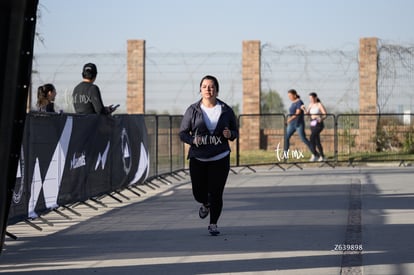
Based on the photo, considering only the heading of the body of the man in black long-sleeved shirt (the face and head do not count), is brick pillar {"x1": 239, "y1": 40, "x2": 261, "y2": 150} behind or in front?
in front

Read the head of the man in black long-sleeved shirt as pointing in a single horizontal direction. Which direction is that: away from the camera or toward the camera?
away from the camera

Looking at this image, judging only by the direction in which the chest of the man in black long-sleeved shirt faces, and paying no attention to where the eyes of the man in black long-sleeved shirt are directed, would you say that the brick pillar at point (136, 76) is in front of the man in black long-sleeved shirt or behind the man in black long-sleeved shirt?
in front

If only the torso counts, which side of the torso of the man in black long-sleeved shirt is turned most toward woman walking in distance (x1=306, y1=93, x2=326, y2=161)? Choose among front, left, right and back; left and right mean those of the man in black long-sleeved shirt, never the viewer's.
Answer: front

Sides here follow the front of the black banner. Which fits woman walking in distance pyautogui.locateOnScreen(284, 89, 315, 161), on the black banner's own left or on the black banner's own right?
on the black banner's own left

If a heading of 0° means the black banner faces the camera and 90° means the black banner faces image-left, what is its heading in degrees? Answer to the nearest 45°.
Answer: approximately 315°

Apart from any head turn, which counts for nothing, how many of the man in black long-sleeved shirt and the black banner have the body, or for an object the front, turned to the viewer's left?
0
